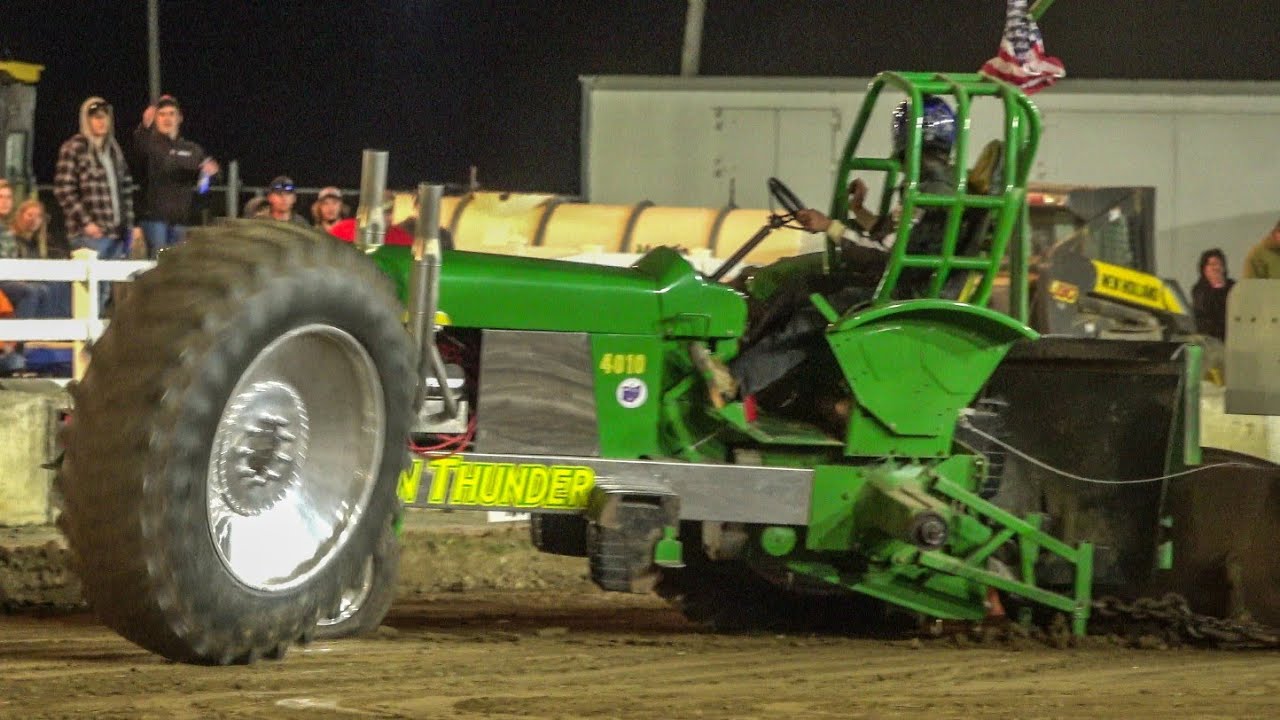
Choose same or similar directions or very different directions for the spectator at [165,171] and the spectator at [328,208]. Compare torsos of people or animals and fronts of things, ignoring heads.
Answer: same or similar directions

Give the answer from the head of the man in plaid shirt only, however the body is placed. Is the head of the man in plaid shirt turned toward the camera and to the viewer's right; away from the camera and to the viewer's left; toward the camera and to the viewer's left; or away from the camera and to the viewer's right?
toward the camera and to the viewer's right

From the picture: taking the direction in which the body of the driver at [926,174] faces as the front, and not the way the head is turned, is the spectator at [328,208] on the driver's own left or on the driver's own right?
on the driver's own right

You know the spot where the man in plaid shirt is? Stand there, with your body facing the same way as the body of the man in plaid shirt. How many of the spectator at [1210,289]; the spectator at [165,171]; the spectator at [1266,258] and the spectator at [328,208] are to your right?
0

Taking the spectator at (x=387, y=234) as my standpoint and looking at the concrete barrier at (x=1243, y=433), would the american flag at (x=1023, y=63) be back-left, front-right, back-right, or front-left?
front-right

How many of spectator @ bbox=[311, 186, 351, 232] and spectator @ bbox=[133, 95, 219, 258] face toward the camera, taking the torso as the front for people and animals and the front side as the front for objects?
2

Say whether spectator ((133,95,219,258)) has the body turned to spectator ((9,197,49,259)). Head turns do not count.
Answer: no

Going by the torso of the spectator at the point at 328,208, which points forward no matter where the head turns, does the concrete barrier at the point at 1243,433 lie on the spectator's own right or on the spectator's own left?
on the spectator's own left

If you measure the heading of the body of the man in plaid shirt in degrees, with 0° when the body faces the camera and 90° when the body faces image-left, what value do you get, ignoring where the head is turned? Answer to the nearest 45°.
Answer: approximately 315°

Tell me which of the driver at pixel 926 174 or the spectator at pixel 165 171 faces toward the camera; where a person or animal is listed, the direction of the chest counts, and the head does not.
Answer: the spectator

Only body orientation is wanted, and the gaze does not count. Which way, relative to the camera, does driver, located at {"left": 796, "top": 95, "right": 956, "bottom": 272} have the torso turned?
to the viewer's left

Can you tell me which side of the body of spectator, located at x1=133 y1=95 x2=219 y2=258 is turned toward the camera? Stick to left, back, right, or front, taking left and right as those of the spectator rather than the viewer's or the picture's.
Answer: front

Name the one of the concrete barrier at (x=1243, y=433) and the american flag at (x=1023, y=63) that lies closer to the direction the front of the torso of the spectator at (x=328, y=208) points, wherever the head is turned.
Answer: the american flag

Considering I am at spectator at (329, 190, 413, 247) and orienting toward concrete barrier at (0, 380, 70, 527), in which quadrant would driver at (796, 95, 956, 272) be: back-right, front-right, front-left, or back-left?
front-left

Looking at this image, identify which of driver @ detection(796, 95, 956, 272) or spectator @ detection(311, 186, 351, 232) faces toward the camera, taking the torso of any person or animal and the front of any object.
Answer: the spectator

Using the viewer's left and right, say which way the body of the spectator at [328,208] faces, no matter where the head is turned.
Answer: facing the viewer

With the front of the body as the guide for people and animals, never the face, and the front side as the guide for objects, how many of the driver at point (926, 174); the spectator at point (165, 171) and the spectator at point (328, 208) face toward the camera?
2

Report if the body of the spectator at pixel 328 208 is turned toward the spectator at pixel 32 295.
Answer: no

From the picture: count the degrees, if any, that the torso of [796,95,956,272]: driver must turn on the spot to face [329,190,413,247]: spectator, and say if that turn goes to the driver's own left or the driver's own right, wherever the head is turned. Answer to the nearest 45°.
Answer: approximately 45° to the driver's own right
